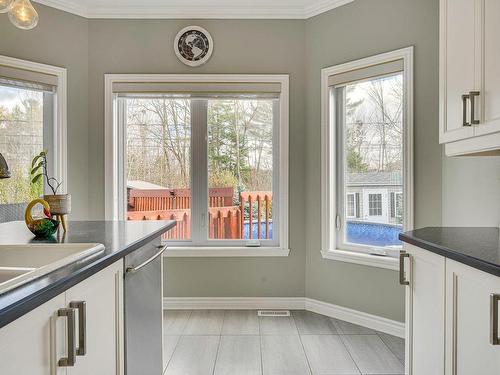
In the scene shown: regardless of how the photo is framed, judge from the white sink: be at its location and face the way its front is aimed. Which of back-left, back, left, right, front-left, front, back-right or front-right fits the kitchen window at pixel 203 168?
left

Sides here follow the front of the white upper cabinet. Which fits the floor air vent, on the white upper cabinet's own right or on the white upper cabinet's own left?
on the white upper cabinet's own right

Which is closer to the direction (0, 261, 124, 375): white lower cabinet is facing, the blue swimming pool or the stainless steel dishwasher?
the blue swimming pool

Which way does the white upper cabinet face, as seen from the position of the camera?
facing the viewer and to the left of the viewer

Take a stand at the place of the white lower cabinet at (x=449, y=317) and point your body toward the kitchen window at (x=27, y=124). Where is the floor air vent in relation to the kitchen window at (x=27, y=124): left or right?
right

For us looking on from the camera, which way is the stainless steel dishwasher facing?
facing the viewer and to the right of the viewer

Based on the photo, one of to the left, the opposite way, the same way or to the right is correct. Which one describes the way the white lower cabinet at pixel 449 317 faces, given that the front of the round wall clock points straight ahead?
to the right

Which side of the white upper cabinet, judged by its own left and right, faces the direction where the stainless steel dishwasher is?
front

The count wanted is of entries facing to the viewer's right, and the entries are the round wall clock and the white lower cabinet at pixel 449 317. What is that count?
0

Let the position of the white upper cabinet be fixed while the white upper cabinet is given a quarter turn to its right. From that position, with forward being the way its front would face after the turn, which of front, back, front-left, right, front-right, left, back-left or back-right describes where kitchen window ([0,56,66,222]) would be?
front-left
